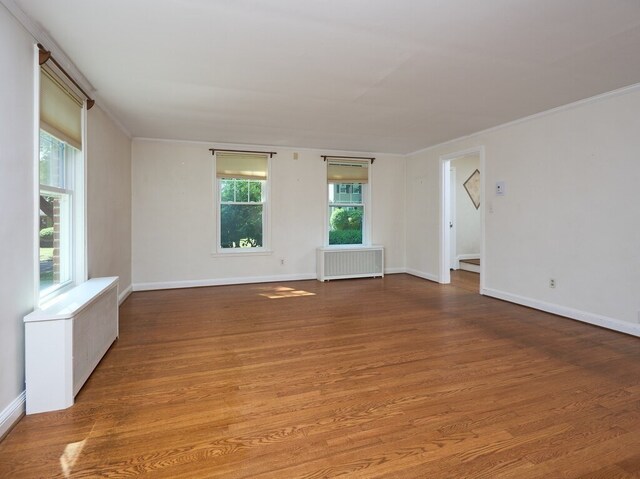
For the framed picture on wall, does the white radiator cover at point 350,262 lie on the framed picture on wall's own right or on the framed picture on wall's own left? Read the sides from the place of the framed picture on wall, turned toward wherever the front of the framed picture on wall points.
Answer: on the framed picture on wall's own right

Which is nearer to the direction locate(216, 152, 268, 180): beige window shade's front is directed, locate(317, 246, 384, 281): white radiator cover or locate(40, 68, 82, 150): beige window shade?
the beige window shade

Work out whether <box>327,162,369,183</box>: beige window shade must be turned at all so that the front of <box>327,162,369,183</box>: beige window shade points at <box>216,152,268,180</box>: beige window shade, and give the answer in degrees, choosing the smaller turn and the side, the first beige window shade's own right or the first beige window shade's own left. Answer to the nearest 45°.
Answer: approximately 45° to the first beige window shade's own right

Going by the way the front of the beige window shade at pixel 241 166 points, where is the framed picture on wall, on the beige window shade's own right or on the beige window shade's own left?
on the beige window shade's own left

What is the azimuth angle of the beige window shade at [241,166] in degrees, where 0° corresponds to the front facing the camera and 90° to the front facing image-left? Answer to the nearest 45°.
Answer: approximately 0°

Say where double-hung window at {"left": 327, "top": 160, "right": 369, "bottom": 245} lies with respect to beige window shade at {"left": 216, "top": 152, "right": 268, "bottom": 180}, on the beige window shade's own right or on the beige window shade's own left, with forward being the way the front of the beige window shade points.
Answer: on the beige window shade's own left

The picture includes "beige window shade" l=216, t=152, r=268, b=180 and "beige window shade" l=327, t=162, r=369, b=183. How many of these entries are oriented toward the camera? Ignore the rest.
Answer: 2
